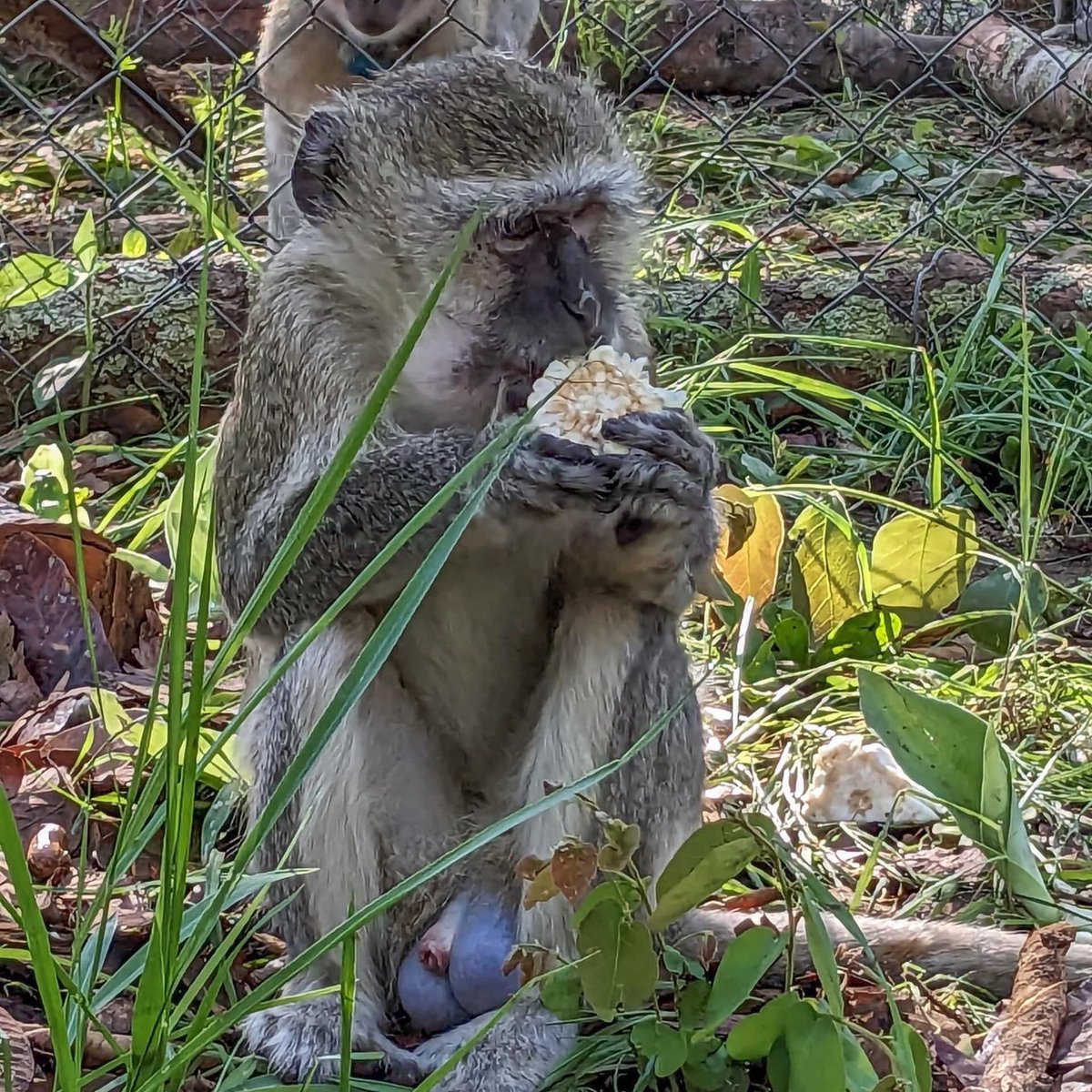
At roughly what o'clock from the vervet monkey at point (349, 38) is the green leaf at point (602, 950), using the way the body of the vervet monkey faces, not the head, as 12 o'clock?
The green leaf is roughly at 12 o'clock from the vervet monkey.

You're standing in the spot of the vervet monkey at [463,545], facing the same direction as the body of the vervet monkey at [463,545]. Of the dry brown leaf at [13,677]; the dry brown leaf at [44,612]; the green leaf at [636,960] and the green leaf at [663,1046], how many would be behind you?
2

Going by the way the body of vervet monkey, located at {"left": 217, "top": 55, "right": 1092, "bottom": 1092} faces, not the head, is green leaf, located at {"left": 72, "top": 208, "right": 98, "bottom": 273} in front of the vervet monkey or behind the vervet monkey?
behind

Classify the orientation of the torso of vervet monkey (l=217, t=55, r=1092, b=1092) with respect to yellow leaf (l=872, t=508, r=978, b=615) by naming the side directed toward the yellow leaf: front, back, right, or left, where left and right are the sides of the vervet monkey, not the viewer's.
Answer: left

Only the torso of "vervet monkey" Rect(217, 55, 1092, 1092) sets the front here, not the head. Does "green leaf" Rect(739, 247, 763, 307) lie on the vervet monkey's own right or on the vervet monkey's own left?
on the vervet monkey's own left

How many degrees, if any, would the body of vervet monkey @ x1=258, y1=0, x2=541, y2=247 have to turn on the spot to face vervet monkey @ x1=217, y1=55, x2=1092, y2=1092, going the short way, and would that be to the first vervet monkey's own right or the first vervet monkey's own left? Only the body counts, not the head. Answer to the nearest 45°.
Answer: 0° — it already faces it

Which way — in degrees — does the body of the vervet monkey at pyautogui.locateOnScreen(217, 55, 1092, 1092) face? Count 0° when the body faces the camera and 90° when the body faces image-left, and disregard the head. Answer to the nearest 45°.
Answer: approximately 315°
